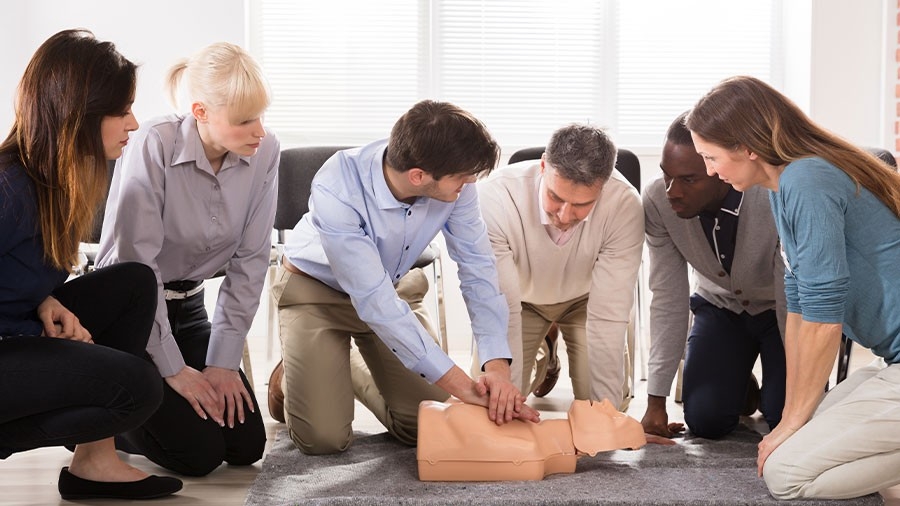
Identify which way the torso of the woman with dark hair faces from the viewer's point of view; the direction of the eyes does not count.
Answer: to the viewer's right

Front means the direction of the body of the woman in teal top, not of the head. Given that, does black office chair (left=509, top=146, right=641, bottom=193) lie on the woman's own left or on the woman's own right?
on the woman's own right

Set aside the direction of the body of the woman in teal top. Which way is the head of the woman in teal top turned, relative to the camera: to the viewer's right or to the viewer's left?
to the viewer's left

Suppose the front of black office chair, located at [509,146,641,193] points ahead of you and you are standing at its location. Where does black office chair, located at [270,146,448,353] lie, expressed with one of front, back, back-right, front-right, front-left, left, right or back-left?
right

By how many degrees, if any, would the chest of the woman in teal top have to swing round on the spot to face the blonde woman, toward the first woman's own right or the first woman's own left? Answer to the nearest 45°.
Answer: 0° — they already face them

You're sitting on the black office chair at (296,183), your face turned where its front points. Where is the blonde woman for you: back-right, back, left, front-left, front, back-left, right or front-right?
front-right

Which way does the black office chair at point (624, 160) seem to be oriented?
toward the camera

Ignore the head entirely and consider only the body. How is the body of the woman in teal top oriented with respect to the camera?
to the viewer's left

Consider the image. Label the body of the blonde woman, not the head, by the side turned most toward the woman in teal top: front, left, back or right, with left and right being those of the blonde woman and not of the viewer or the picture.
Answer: front

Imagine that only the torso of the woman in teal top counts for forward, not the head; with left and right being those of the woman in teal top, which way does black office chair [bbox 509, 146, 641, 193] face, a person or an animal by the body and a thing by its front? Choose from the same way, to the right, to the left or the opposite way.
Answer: to the left

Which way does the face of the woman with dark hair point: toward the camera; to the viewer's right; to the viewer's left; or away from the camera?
to the viewer's right
